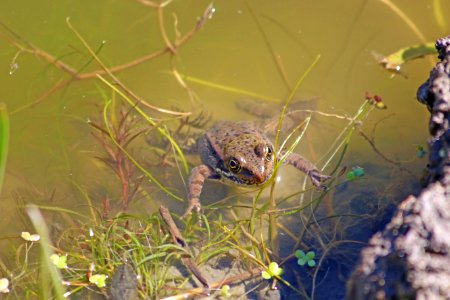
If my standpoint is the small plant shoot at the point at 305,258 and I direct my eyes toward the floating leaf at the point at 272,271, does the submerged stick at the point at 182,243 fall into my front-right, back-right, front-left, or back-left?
front-right

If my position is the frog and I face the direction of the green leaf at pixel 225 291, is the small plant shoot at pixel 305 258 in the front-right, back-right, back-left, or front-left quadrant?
front-left

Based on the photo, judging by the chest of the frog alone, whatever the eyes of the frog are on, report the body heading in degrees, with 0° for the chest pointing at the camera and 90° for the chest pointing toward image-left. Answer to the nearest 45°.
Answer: approximately 315°

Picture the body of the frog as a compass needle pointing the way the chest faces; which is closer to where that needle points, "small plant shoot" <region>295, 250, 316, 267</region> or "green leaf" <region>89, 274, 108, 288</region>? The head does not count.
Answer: the small plant shoot

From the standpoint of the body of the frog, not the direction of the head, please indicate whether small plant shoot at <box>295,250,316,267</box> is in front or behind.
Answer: in front

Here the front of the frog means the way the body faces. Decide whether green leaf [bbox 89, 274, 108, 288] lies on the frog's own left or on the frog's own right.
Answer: on the frog's own right

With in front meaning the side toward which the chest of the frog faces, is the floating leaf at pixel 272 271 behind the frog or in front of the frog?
in front

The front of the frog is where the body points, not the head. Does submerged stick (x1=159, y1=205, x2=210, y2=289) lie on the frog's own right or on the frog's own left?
on the frog's own right

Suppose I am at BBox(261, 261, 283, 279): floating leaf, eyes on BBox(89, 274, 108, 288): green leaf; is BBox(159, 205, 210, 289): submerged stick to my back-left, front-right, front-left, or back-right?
front-right
